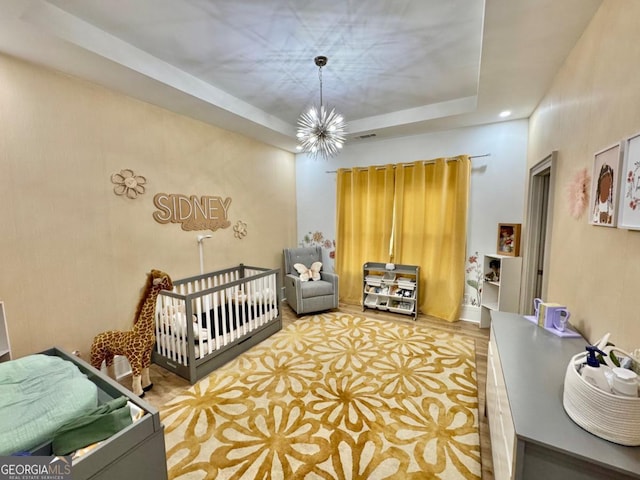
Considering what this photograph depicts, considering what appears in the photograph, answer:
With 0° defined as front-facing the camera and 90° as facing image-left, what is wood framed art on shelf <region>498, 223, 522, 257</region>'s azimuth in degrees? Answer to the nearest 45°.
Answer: approximately 45°

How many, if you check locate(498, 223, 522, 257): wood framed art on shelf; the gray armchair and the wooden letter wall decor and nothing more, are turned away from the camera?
0

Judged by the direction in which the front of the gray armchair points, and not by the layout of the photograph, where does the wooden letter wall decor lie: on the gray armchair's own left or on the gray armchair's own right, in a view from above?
on the gray armchair's own right

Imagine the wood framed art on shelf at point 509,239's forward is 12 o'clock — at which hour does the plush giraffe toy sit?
The plush giraffe toy is roughly at 12 o'clock from the wood framed art on shelf.

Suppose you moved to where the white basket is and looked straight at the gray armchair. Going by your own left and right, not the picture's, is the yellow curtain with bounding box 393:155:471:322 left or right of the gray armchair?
right

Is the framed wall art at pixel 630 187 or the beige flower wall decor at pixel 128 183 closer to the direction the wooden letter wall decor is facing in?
the framed wall art

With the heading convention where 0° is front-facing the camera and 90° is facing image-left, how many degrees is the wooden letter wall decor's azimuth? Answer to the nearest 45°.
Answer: approximately 315°

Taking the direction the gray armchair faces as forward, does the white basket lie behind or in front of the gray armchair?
in front

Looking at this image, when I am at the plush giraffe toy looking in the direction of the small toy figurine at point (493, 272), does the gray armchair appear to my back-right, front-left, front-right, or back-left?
front-left

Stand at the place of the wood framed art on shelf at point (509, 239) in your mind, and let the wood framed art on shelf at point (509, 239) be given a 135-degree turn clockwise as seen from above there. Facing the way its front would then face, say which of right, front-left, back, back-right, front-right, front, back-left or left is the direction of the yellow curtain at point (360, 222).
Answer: left

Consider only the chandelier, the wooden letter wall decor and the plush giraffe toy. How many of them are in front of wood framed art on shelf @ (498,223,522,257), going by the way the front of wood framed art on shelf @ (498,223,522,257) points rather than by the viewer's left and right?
3

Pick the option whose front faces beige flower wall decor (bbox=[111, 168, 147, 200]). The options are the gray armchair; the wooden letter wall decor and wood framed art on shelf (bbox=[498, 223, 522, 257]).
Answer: the wood framed art on shelf

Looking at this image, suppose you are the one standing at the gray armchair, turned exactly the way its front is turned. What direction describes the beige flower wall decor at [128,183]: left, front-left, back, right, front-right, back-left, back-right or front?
right

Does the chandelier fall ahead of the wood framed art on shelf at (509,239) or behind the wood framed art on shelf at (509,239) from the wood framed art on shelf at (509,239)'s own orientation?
ahead

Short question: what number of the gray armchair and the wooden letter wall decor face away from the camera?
0

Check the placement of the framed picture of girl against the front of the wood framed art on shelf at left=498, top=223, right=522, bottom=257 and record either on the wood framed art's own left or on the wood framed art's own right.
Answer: on the wood framed art's own left
